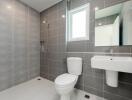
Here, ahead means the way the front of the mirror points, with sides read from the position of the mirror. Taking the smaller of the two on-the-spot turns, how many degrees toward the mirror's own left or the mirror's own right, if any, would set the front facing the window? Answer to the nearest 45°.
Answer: approximately 45° to the mirror's own right

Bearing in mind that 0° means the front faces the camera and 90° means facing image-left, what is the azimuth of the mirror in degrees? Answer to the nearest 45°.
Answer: approximately 45°
